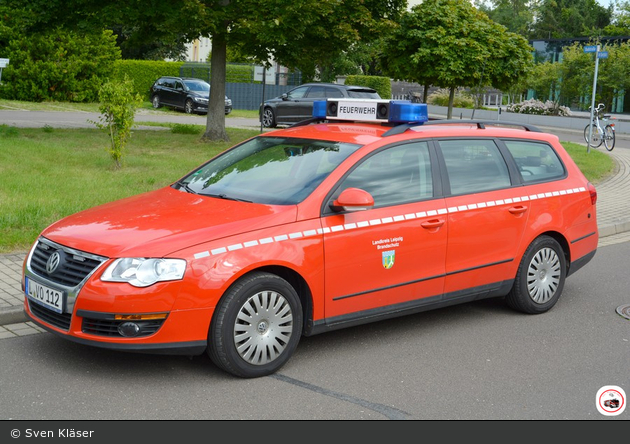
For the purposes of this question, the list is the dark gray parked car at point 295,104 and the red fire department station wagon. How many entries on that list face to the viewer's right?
0

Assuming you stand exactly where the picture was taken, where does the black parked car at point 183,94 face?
facing the viewer and to the right of the viewer

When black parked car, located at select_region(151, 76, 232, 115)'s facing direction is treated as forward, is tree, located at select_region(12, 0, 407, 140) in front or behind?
in front

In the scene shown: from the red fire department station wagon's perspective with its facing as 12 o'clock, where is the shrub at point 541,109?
The shrub is roughly at 5 o'clock from the red fire department station wagon.

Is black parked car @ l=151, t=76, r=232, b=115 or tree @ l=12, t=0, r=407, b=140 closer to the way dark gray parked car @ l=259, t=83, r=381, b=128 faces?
the black parked car

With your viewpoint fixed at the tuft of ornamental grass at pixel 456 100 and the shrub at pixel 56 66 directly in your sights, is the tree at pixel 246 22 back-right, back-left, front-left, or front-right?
front-left

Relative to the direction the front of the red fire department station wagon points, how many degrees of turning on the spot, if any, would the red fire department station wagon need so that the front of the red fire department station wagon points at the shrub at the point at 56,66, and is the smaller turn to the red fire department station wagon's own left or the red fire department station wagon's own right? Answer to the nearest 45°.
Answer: approximately 135° to the red fire department station wagon's own right

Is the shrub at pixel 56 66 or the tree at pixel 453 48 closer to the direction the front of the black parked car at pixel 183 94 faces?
the tree

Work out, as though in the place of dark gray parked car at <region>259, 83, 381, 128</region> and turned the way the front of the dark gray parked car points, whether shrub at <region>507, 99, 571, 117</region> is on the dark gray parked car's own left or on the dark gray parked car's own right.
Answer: on the dark gray parked car's own right

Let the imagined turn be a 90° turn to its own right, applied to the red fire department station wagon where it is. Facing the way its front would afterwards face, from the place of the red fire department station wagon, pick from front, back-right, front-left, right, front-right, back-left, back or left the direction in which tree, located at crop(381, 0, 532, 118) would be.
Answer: front-right

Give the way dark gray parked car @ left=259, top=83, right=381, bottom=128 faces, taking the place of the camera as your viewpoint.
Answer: facing away from the viewer and to the left of the viewer

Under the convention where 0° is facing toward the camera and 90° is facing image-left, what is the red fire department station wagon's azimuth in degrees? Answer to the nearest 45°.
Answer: approximately 45°

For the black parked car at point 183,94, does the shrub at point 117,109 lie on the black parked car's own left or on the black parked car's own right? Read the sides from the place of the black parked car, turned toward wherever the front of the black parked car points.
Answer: on the black parked car's own right

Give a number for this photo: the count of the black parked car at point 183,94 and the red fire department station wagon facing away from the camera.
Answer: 0

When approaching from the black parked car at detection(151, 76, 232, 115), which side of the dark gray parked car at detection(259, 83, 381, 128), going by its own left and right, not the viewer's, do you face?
front

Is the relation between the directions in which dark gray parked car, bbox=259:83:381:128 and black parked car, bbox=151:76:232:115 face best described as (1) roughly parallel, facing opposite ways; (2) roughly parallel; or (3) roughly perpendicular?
roughly parallel, facing opposite ways

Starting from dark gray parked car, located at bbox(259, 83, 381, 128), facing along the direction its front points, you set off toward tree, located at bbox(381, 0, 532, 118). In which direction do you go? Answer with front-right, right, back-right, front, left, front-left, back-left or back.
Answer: back

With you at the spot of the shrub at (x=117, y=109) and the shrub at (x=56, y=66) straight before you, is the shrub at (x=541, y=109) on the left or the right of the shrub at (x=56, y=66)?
right
